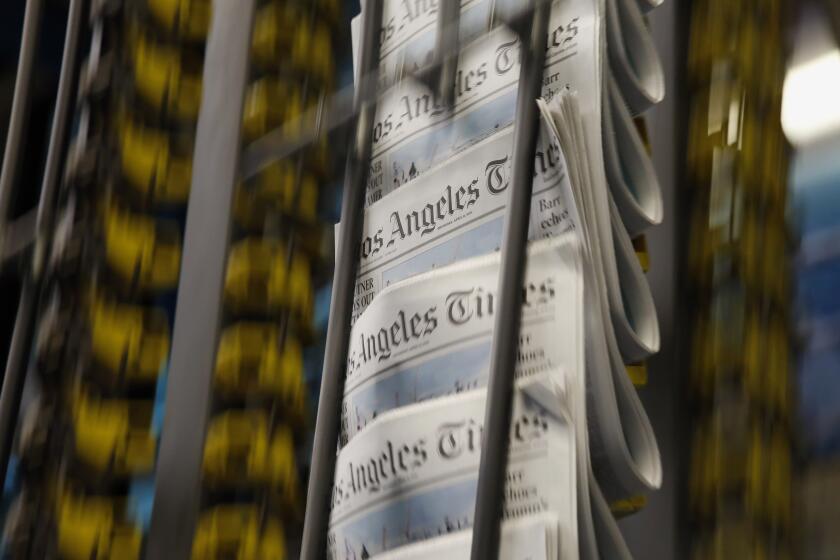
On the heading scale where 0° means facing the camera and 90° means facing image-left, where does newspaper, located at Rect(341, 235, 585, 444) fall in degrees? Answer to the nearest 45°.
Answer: approximately 0°

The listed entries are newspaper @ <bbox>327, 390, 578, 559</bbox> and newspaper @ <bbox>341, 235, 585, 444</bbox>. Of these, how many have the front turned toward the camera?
2

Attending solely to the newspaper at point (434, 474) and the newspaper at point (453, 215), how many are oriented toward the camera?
2

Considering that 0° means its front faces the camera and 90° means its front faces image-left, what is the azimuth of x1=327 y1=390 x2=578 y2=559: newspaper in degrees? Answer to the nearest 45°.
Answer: approximately 0°
